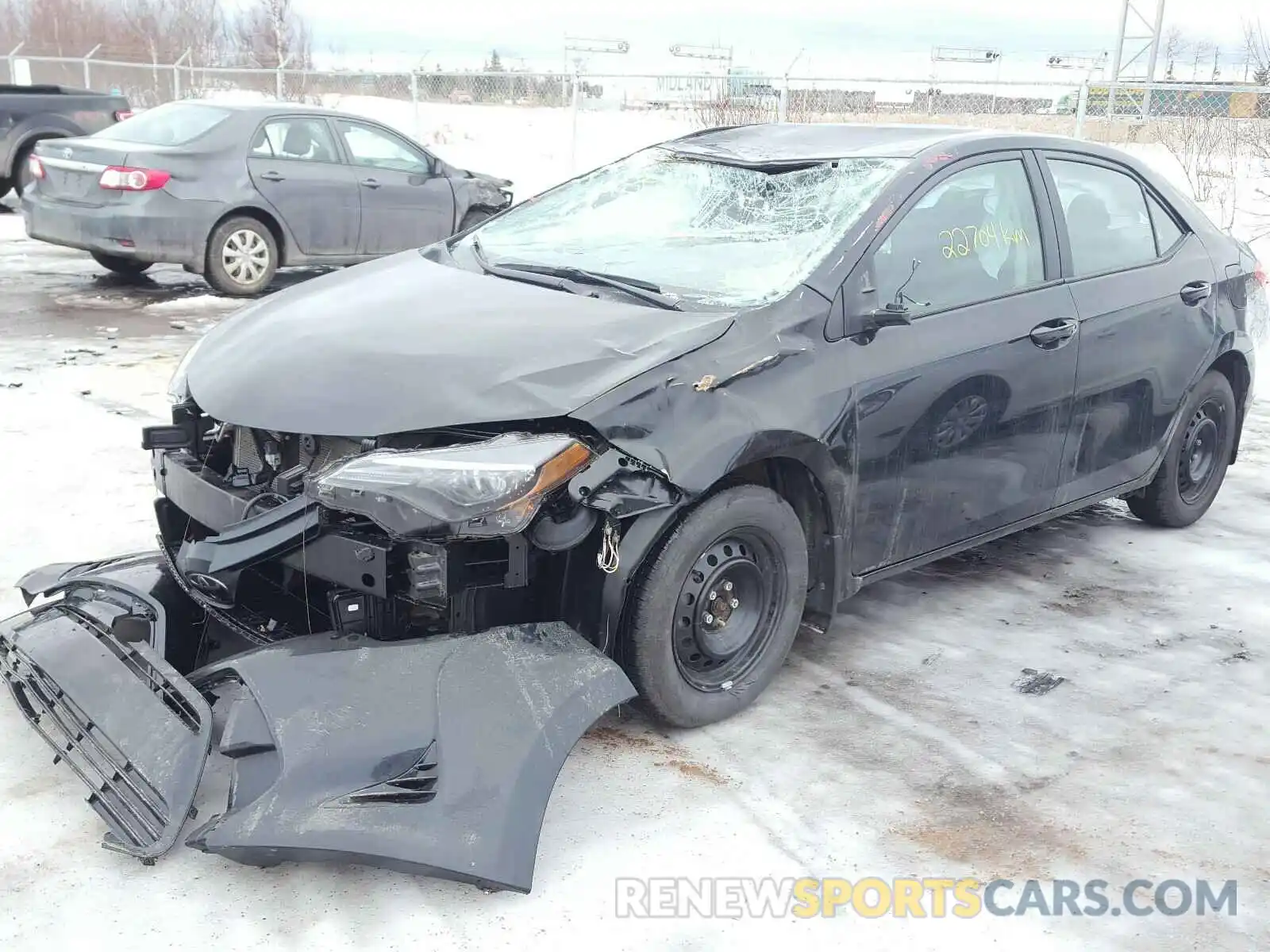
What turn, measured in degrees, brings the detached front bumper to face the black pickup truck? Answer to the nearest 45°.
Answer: approximately 135° to its right

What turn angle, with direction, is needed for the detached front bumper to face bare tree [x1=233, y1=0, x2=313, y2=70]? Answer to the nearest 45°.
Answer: approximately 135° to its right

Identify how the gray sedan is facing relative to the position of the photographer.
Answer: facing away from the viewer and to the right of the viewer

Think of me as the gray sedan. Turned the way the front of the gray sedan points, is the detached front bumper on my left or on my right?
on my right

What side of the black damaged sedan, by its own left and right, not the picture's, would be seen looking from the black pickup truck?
right

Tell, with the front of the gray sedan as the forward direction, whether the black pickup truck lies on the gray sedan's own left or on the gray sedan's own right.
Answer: on the gray sedan's own left

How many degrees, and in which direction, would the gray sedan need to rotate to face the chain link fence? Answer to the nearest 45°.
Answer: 0° — it already faces it

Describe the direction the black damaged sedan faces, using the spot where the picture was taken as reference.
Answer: facing the viewer and to the left of the viewer

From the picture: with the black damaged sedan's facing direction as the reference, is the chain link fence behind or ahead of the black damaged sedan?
behind
